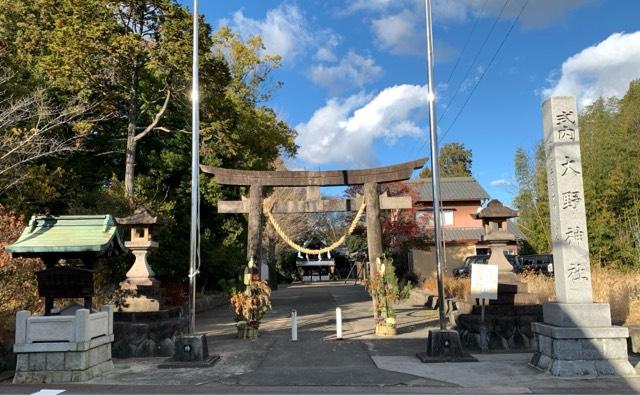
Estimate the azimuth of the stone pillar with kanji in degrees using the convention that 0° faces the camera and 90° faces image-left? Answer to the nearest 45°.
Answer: approximately 0°

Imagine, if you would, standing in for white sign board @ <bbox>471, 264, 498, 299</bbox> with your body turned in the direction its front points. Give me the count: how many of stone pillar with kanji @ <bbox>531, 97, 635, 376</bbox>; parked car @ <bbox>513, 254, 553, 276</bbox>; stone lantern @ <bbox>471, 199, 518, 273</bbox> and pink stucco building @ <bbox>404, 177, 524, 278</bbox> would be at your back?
3

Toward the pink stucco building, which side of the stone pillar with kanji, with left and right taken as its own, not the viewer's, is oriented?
back

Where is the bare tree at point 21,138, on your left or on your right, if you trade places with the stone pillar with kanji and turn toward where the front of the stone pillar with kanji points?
on your right

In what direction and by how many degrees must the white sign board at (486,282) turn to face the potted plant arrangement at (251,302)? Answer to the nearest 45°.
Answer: approximately 90° to its right

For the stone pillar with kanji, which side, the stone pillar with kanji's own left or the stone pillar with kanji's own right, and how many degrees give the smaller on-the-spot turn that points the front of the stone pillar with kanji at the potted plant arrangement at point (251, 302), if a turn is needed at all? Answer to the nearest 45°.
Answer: approximately 90° to the stone pillar with kanji's own right

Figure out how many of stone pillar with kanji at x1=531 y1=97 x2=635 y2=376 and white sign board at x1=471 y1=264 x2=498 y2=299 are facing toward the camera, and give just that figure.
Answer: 2

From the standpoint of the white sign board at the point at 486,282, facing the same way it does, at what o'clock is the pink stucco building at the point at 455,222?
The pink stucco building is roughly at 6 o'clock from the white sign board.

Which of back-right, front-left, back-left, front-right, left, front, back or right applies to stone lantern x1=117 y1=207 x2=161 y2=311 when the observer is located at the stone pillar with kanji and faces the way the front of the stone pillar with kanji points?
right

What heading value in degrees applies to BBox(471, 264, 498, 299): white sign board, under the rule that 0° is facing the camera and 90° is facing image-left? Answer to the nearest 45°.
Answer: approximately 0°
